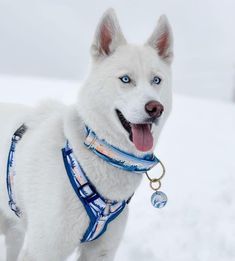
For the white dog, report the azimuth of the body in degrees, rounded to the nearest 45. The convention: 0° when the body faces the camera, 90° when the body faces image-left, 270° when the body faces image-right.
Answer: approximately 315°
